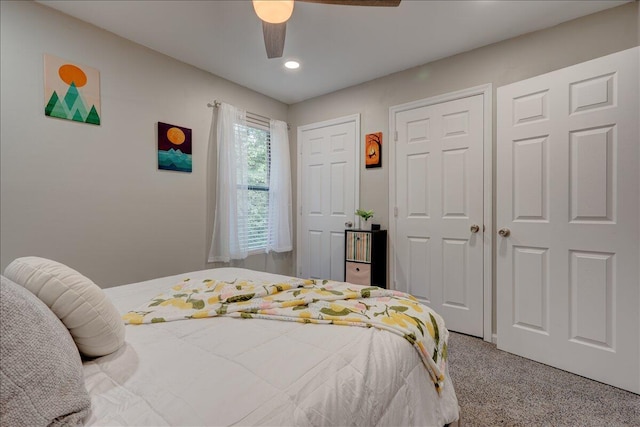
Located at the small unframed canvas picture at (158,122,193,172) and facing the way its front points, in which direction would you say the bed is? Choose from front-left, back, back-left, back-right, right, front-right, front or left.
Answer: front-right

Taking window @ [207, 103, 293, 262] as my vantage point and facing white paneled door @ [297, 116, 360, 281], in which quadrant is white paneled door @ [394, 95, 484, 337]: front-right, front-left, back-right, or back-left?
front-right

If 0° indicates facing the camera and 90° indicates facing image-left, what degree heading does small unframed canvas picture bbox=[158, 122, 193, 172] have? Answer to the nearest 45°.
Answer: approximately 315°

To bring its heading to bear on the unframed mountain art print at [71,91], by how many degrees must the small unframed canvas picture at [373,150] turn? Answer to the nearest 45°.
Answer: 0° — it already faces it

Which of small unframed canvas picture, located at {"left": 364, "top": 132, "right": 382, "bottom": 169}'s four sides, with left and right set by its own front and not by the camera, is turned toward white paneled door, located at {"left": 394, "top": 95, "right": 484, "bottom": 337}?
left

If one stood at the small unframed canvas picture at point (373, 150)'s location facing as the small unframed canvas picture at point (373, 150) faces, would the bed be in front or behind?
in front

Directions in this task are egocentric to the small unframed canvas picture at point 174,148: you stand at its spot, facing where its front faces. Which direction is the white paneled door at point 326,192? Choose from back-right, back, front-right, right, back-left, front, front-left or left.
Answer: front-left

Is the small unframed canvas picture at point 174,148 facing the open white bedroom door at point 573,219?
yes

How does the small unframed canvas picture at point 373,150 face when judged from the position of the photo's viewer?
facing the viewer and to the left of the viewer

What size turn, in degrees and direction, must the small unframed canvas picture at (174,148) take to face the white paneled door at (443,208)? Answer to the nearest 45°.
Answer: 0° — it already faces it

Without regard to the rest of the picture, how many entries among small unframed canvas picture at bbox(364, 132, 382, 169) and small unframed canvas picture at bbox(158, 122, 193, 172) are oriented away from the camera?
0

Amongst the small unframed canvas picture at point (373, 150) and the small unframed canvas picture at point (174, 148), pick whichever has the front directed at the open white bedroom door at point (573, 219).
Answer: the small unframed canvas picture at point (174, 148)

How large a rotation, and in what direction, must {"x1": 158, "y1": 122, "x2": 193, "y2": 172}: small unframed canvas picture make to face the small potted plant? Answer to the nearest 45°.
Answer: approximately 45° to its left

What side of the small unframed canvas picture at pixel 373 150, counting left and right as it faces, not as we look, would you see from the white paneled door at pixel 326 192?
right

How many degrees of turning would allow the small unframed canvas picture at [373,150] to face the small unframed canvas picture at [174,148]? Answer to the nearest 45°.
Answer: approximately 45° to its right
